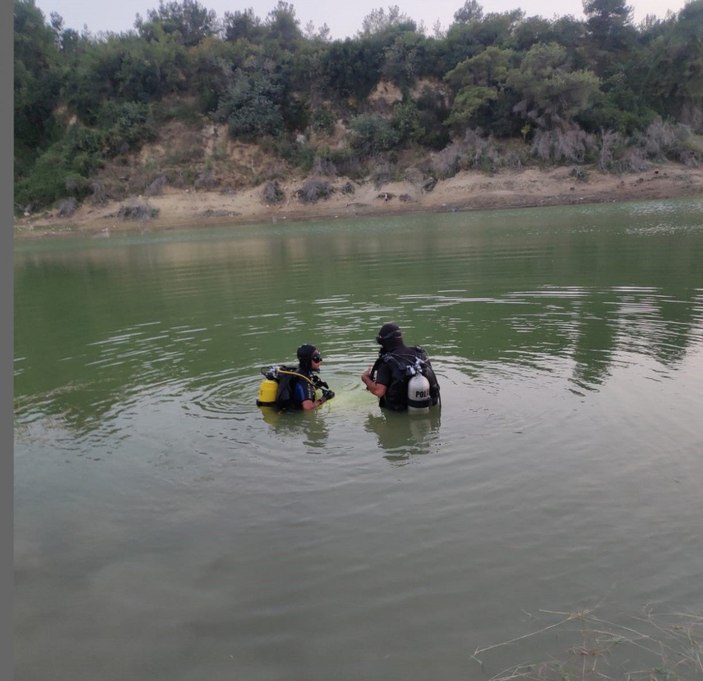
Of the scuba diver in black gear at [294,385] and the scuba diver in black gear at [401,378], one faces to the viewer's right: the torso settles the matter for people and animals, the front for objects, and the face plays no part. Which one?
the scuba diver in black gear at [294,385]

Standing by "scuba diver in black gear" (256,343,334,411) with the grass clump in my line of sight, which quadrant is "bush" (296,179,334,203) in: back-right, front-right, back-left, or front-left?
back-left

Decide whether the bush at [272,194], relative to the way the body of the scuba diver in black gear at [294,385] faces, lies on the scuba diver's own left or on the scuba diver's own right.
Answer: on the scuba diver's own left

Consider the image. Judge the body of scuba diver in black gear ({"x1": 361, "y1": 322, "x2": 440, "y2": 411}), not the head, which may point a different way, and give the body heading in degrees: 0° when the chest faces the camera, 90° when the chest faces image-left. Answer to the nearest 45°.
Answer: approximately 135°

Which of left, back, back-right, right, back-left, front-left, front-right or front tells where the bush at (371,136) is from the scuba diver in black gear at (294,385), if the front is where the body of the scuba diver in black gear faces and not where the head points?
left

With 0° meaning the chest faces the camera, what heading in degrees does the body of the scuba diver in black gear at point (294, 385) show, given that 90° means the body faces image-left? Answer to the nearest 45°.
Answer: approximately 270°

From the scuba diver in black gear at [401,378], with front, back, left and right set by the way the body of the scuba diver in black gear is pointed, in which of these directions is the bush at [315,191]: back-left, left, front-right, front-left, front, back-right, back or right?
front-right

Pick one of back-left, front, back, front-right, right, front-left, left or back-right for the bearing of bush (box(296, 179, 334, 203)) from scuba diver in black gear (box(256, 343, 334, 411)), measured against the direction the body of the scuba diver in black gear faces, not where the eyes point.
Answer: left

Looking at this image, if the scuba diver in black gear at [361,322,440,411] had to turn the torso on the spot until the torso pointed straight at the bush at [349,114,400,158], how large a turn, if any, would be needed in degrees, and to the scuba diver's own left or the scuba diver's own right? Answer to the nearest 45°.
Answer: approximately 45° to the scuba diver's own right

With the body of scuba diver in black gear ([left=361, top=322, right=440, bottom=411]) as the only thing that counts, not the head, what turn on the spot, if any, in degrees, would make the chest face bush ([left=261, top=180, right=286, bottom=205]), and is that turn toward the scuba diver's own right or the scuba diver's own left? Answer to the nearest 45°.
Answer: approximately 45° to the scuba diver's own right

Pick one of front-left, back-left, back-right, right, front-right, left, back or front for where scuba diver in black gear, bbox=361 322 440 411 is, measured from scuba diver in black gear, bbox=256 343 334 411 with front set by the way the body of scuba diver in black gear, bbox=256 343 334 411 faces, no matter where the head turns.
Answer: front

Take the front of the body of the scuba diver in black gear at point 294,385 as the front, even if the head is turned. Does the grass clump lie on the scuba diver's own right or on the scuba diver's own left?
on the scuba diver's own right

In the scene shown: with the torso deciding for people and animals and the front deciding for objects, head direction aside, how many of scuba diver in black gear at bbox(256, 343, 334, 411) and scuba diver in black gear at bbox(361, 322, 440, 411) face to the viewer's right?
1
